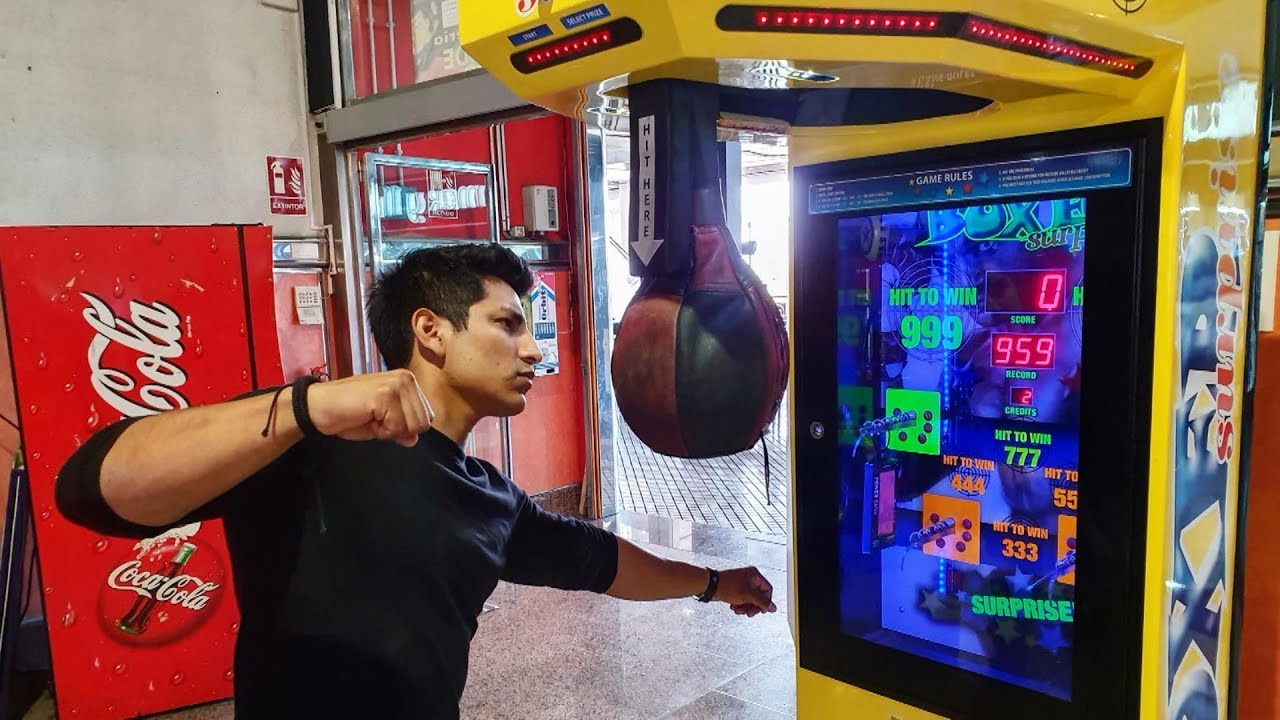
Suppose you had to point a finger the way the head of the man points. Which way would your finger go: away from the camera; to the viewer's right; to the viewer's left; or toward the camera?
to the viewer's right

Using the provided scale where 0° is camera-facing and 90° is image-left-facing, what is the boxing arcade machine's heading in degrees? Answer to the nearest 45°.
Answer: approximately 45°

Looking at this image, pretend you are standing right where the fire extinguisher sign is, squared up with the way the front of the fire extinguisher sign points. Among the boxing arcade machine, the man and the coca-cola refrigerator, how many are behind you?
0

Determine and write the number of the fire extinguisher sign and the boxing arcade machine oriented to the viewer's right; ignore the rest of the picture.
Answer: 0

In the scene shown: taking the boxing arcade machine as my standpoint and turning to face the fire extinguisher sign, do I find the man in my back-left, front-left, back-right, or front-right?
front-left

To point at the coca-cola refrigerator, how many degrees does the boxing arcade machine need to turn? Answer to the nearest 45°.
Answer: approximately 45° to its right

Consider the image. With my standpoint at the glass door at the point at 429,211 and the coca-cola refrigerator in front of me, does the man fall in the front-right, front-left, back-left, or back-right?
front-left

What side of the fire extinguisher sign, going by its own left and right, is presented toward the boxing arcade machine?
front

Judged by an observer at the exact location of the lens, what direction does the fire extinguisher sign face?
facing the viewer

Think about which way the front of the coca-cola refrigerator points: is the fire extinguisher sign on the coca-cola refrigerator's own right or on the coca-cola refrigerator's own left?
on the coca-cola refrigerator's own left

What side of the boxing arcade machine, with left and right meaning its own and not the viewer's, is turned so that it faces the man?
front

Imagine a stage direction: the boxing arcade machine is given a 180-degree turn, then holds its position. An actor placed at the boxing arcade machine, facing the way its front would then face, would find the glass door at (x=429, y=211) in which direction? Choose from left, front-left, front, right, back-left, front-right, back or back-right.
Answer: left
